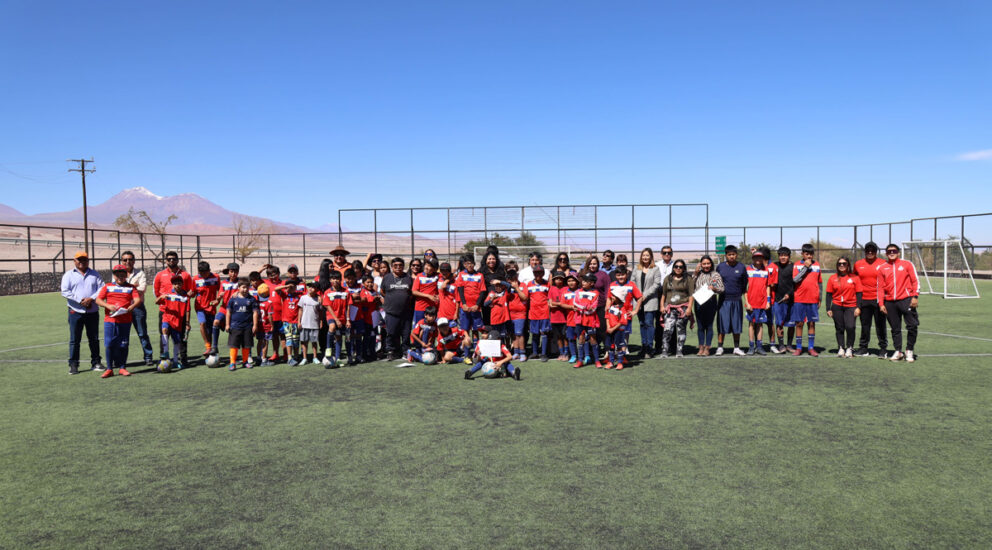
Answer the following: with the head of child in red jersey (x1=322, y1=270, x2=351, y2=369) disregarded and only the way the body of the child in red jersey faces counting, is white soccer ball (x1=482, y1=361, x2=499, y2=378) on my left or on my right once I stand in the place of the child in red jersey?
on my left

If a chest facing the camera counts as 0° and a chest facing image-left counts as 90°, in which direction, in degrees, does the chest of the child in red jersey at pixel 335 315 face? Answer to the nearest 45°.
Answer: approximately 0°

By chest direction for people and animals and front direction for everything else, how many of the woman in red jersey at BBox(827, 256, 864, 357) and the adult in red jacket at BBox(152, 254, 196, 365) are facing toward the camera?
2

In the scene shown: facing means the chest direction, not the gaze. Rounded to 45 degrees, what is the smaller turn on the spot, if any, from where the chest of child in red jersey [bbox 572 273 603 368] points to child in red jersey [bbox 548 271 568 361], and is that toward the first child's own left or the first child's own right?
approximately 135° to the first child's own right

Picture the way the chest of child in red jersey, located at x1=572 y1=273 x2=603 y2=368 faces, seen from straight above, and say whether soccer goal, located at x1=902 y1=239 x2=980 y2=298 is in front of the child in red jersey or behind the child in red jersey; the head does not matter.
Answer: behind

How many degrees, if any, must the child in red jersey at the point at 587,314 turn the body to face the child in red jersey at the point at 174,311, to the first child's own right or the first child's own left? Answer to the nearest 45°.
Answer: approximately 90° to the first child's own right
